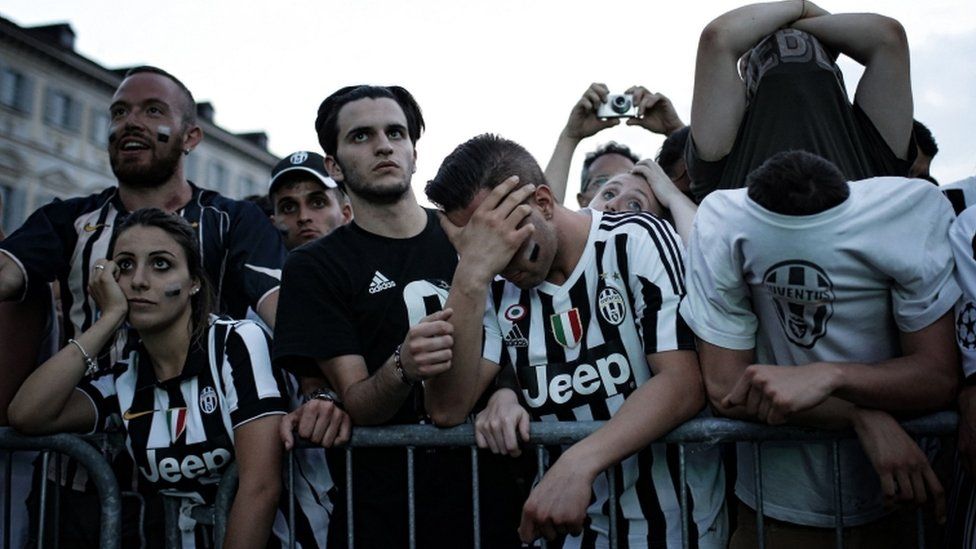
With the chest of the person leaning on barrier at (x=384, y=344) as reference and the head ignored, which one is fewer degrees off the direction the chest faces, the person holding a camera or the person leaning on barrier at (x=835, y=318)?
the person leaning on barrier
